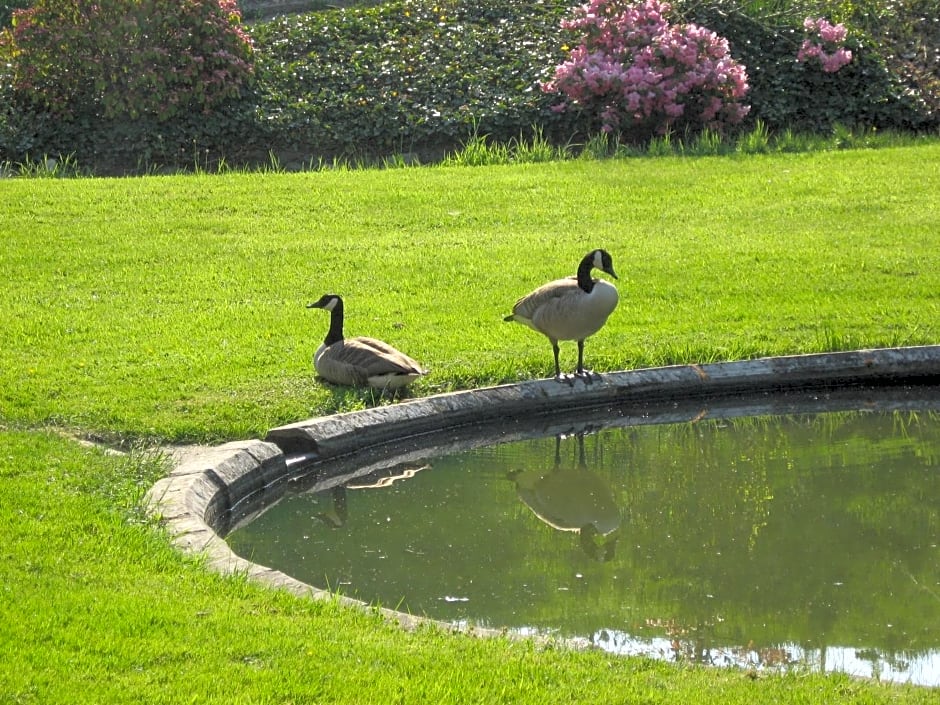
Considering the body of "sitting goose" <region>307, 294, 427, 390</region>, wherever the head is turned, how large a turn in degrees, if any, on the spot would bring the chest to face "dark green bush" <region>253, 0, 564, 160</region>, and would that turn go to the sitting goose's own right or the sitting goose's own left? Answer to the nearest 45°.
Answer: approximately 90° to the sitting goose's own right

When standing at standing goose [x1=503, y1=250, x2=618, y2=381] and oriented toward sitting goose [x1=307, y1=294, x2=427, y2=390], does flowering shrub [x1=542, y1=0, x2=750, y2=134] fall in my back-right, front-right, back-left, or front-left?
back-right

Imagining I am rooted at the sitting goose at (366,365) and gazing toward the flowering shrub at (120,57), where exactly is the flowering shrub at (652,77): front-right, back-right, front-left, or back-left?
front-right

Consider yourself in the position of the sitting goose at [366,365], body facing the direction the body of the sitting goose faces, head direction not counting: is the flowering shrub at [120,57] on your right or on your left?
on your right

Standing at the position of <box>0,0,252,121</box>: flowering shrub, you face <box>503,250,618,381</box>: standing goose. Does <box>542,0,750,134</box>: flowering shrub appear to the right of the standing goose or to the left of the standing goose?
left

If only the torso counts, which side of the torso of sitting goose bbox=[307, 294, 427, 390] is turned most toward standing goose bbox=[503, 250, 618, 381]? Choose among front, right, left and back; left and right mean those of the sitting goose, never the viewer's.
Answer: back

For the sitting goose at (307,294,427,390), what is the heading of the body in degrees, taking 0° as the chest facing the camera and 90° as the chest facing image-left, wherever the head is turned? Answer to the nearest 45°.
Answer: approximately 90°

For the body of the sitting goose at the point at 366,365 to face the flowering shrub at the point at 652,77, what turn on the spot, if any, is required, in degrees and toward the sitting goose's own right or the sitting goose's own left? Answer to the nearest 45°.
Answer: approximately 135° to the sitting goose's own right

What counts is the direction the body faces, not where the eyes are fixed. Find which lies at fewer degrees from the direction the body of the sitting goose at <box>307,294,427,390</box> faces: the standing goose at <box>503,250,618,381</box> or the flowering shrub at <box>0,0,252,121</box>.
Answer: the flowering shrub
